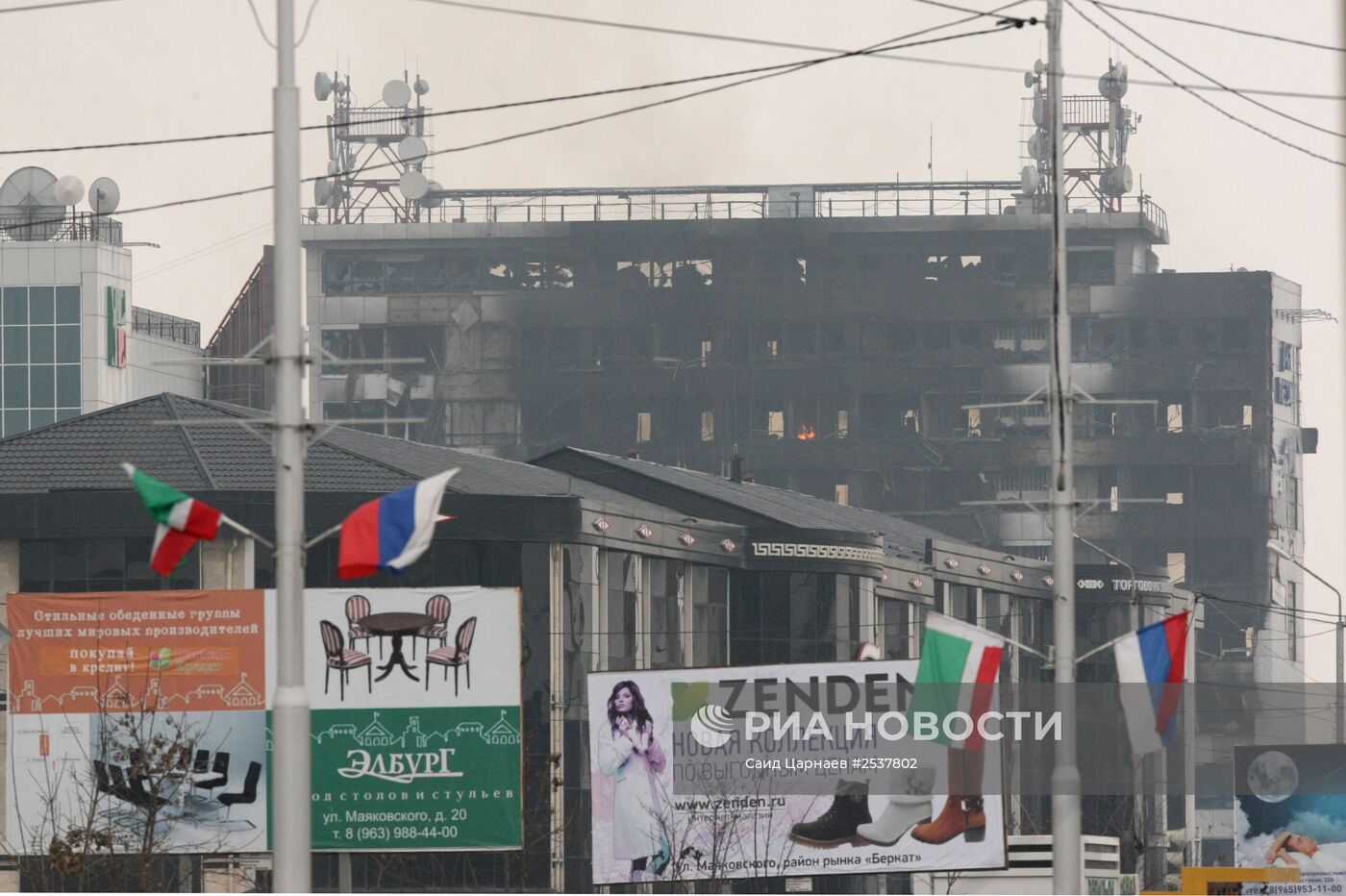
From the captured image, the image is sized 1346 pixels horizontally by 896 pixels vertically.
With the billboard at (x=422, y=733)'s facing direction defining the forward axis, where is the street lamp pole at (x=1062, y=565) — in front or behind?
in front

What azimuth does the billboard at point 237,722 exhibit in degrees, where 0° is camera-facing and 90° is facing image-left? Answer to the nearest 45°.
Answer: approximately 0°

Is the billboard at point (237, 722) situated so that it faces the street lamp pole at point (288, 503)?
yes

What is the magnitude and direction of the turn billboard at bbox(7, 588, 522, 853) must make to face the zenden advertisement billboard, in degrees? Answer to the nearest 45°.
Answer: approximately 90° to its left

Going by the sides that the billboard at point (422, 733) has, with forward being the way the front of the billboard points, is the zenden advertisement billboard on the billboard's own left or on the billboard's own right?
on the billboard's own left

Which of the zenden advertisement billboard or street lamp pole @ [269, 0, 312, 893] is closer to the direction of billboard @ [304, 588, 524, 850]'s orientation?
the street lamp pole

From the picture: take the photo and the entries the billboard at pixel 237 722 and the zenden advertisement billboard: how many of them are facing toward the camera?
2
